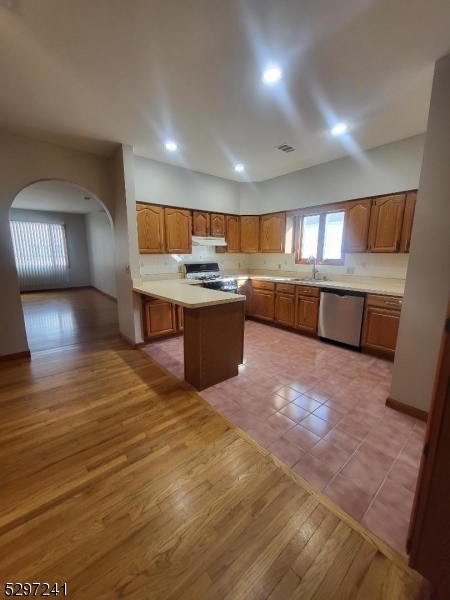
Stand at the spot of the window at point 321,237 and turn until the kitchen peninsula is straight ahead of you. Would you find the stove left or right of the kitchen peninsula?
right

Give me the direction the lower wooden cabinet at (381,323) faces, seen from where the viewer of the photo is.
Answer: facing the viewer and to the left of the viewer

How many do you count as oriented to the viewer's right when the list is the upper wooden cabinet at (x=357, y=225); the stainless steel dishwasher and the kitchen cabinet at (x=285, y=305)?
0

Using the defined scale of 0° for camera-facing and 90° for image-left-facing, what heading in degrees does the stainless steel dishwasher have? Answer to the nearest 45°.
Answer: approximately 45°

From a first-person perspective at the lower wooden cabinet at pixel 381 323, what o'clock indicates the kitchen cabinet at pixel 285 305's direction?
The kitchen cabinet is roughly at 2 o'clock from the lower wooden cabinet.

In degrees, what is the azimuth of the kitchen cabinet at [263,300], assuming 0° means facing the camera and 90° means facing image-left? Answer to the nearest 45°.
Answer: approximately 45°

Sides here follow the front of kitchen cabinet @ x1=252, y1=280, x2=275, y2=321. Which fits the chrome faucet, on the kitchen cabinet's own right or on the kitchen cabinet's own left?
on the kitchen cabinet's own left

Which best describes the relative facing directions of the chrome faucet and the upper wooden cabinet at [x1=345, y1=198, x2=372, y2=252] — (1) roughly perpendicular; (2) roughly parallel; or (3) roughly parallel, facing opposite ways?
roughly parallel

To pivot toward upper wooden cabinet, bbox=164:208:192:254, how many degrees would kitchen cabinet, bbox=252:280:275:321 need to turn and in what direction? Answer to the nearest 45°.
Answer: approximately 45° to its right

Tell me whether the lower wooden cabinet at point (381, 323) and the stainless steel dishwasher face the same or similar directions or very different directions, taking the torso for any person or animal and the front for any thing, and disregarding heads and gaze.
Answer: same or similar directions
